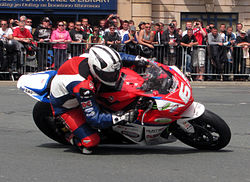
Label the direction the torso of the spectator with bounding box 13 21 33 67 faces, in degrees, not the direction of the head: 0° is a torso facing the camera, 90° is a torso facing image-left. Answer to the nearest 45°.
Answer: approximately 0°

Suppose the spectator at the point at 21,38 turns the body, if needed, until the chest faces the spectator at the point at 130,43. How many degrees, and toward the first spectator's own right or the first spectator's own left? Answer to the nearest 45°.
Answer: approximately 90° to the first spectator's own left

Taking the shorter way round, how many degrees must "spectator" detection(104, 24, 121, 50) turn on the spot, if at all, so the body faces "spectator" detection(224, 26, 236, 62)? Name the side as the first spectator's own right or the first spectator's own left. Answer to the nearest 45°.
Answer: approximately 90° to the first spectator's own left

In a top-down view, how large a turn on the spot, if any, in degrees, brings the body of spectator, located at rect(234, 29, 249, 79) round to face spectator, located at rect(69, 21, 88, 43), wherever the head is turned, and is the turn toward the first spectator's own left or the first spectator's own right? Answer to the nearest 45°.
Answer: approximately 90° to the first spectator's own right

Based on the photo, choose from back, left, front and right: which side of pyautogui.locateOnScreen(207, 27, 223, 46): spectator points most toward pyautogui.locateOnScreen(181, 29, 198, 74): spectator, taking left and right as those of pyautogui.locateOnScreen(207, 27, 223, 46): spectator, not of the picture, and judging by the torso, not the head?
right

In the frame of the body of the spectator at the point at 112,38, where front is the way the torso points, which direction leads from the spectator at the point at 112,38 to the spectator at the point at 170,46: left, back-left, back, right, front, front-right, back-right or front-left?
left

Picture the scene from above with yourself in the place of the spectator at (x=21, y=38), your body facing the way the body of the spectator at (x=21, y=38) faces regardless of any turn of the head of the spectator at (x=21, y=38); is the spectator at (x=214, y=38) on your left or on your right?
on your left

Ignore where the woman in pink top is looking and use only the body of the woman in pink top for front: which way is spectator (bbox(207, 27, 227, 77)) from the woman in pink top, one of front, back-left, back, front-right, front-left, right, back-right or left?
left
